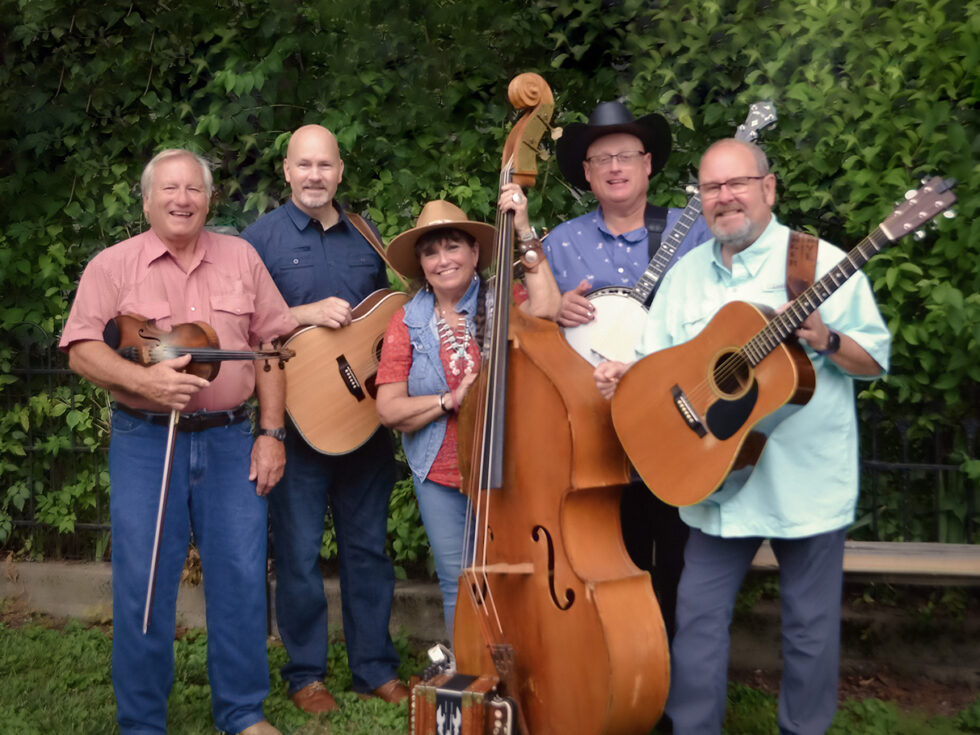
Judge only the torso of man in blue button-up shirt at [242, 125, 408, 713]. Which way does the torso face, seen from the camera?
toward the camera

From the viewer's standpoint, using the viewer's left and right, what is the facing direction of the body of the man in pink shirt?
facing the viewer

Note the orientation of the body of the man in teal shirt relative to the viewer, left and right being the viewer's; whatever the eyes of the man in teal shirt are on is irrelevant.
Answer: facing the viewer and to the left of the viewer

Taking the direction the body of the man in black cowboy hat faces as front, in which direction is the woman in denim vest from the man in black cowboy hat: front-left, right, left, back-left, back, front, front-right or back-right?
right

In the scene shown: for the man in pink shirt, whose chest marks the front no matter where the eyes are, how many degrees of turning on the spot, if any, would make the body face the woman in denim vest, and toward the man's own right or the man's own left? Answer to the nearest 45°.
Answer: approximately 90° to the man's own left

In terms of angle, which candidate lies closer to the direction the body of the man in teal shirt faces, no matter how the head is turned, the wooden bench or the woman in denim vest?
the woman in denim vest

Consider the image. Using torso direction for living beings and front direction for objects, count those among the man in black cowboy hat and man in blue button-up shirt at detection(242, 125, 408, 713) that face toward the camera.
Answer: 2

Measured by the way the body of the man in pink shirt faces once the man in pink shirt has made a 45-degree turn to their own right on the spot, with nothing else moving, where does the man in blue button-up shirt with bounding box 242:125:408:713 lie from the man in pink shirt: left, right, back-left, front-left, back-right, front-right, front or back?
back
